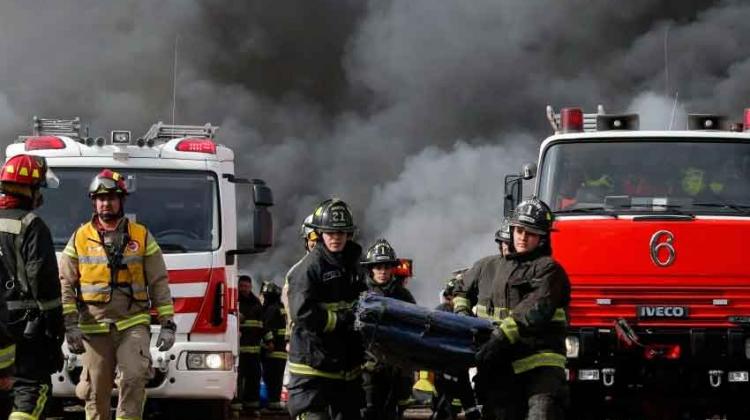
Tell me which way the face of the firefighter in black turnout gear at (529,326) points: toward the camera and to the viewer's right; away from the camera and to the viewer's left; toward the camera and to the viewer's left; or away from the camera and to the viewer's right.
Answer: toward the camera and to the viewer's left

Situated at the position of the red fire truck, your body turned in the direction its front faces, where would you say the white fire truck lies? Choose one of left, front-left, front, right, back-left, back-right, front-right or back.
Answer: right

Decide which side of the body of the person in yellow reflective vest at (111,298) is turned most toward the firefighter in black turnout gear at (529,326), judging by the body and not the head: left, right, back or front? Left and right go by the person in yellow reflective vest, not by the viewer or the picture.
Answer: left

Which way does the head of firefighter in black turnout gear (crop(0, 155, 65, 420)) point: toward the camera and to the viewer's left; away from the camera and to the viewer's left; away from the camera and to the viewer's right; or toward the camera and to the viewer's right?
away from the camera and to the viewer's right

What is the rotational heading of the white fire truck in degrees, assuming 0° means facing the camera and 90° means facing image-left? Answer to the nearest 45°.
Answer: approximately 0°

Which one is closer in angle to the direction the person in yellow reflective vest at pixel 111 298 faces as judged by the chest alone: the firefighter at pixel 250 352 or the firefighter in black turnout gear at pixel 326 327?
the firefighter in black turnout gear

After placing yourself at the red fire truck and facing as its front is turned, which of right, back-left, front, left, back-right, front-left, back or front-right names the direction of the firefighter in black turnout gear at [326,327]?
front-right

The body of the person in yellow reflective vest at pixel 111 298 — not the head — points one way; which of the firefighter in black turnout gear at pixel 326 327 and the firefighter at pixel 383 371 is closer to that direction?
the firefighter in black turnout gear
